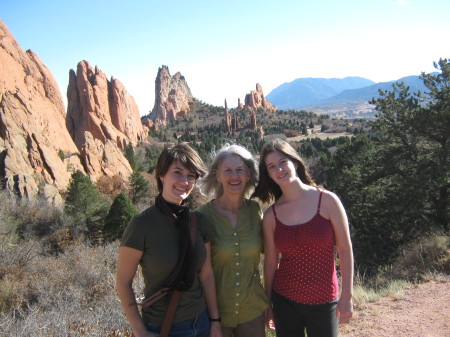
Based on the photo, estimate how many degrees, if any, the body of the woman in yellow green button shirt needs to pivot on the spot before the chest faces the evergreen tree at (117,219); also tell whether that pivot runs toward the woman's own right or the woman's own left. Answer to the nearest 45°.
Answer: approximately 180°

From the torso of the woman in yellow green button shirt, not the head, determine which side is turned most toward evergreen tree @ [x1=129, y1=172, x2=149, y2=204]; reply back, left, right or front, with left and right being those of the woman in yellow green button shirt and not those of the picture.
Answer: back

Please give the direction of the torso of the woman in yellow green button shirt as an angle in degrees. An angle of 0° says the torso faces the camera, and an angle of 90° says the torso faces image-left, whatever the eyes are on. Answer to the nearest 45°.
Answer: approximately 0°

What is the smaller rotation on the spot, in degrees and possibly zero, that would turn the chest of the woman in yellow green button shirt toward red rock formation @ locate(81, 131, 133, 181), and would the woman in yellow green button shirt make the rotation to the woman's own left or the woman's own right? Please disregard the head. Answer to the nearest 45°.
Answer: approximately 180°

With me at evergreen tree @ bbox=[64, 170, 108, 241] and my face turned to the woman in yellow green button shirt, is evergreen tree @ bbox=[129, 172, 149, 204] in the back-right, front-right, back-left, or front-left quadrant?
back-left
